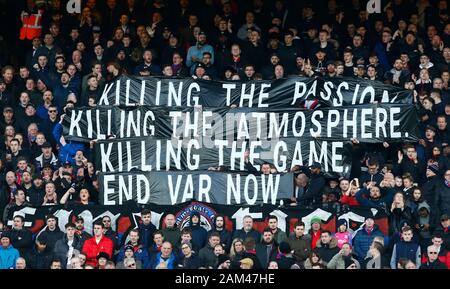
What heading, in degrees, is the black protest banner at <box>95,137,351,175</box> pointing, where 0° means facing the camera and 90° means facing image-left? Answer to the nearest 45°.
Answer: approximately 0°

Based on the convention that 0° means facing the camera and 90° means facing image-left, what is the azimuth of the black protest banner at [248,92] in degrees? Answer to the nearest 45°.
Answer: approximately 0°
